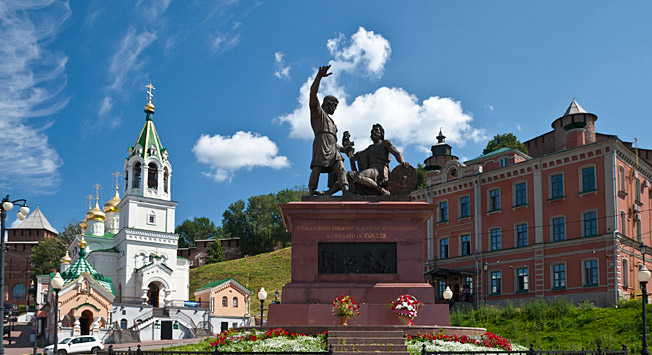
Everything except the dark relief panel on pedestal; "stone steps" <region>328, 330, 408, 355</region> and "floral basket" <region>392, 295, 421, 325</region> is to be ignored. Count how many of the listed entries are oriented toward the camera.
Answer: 3

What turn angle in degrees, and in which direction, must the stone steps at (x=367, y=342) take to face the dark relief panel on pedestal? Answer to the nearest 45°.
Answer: approximately 180°

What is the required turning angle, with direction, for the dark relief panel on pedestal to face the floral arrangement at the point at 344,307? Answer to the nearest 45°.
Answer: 0° — it already faces it

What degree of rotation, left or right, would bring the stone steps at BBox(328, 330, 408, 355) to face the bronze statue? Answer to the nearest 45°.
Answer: approximately 180°

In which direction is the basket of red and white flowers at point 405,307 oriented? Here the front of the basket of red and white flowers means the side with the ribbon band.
toward the camera

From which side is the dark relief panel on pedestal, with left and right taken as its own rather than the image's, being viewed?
front

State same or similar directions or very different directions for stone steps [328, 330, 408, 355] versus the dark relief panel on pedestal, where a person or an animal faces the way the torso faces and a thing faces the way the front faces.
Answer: same or similar directions

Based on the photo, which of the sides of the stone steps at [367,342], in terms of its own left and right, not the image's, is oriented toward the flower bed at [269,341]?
right

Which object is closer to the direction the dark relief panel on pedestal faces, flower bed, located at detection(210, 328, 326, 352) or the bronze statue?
the flower bed

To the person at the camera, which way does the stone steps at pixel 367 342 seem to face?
facing the viewer

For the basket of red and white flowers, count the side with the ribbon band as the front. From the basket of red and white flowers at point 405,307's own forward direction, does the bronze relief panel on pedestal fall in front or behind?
behind
